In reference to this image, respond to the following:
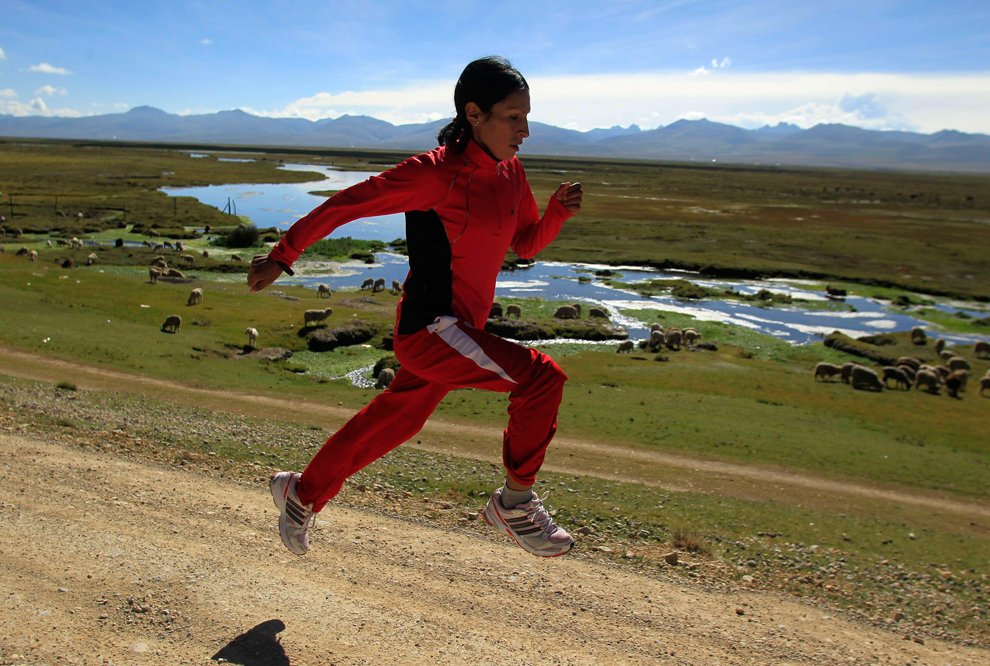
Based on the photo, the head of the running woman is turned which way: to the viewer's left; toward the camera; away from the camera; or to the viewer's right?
to the viewer's right

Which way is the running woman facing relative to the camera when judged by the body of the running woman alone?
to the viewer's right
